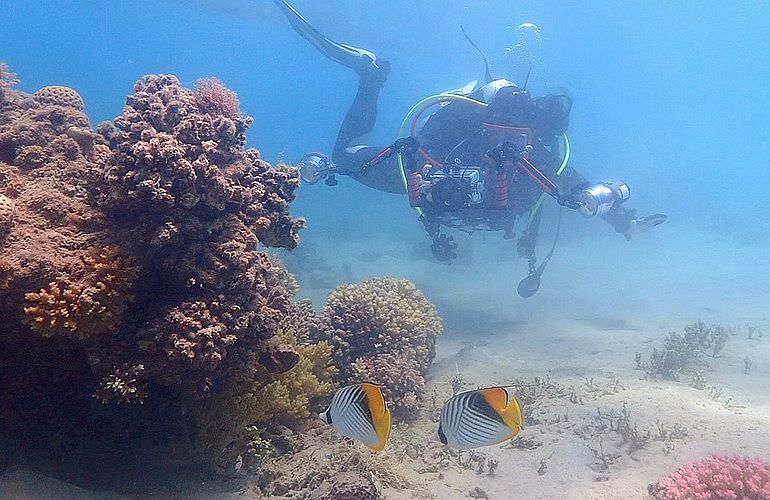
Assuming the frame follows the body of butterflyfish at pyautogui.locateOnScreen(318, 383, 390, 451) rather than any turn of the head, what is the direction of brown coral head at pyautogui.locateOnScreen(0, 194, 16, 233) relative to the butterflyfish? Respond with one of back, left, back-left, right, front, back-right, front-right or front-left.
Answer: front

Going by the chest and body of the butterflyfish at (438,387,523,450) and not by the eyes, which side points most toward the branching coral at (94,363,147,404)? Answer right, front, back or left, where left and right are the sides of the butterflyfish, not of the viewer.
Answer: front

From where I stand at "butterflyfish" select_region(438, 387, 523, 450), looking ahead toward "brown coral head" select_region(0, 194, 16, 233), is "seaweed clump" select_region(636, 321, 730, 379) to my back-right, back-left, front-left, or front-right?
back-right

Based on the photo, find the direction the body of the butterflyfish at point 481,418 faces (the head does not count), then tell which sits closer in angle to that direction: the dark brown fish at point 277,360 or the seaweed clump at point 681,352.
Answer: the dark brown fish

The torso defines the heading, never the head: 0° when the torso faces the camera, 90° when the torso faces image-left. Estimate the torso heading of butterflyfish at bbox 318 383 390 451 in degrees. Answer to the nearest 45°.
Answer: approximately 90°

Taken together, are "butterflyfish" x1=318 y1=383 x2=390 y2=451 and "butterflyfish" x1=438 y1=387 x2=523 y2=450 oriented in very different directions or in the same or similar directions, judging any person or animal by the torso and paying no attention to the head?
same or similar directions

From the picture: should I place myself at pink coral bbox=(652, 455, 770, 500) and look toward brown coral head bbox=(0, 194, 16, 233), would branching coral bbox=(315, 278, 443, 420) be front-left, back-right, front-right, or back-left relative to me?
front-right

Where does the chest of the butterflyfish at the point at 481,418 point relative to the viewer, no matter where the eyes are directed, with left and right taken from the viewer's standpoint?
facing to the left of the viewer

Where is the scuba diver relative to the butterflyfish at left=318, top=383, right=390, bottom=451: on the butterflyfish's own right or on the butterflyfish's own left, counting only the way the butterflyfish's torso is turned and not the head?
on the butterflyfish's own right

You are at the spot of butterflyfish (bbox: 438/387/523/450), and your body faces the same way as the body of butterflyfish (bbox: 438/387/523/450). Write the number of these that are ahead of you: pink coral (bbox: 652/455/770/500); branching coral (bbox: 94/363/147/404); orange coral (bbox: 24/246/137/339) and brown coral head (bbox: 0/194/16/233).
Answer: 3

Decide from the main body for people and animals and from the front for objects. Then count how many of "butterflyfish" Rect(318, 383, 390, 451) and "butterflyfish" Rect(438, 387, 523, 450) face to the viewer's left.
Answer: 2

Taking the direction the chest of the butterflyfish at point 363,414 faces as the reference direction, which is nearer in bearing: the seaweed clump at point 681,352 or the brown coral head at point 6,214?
the brown coral head

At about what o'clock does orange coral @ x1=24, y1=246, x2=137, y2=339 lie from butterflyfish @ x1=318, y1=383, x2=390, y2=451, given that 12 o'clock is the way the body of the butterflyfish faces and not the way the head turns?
The orange coral is roughly at 12 o'clock from the butterflyfish.
